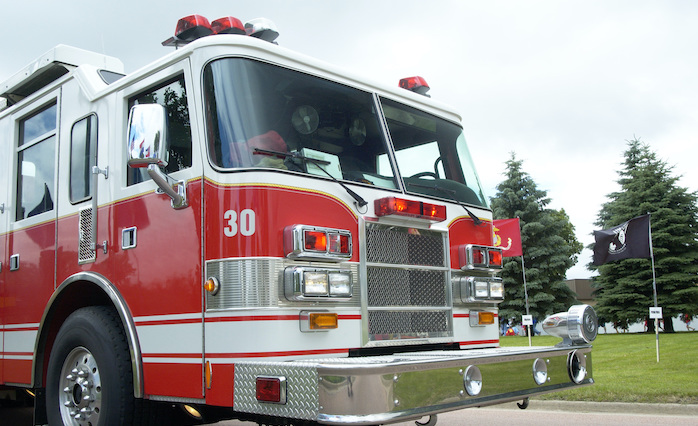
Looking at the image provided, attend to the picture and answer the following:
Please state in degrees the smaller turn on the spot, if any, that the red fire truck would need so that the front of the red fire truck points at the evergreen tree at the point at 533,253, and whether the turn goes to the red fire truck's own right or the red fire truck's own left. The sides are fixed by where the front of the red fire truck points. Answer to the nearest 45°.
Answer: approximately 135° to the red fire truck's own left

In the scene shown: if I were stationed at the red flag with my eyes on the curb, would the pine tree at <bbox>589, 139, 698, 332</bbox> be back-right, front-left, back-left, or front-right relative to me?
back-left

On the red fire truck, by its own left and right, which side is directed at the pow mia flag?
left

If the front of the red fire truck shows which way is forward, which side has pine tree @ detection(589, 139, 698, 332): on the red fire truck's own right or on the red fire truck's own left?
on the red fire truck's own left

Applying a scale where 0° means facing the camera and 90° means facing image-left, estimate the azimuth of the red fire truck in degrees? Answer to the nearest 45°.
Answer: approximately 315°

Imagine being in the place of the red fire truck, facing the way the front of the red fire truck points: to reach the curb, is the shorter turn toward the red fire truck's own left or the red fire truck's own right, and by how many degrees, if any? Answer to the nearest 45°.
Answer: approximately 90° to the red fire truck's own left
